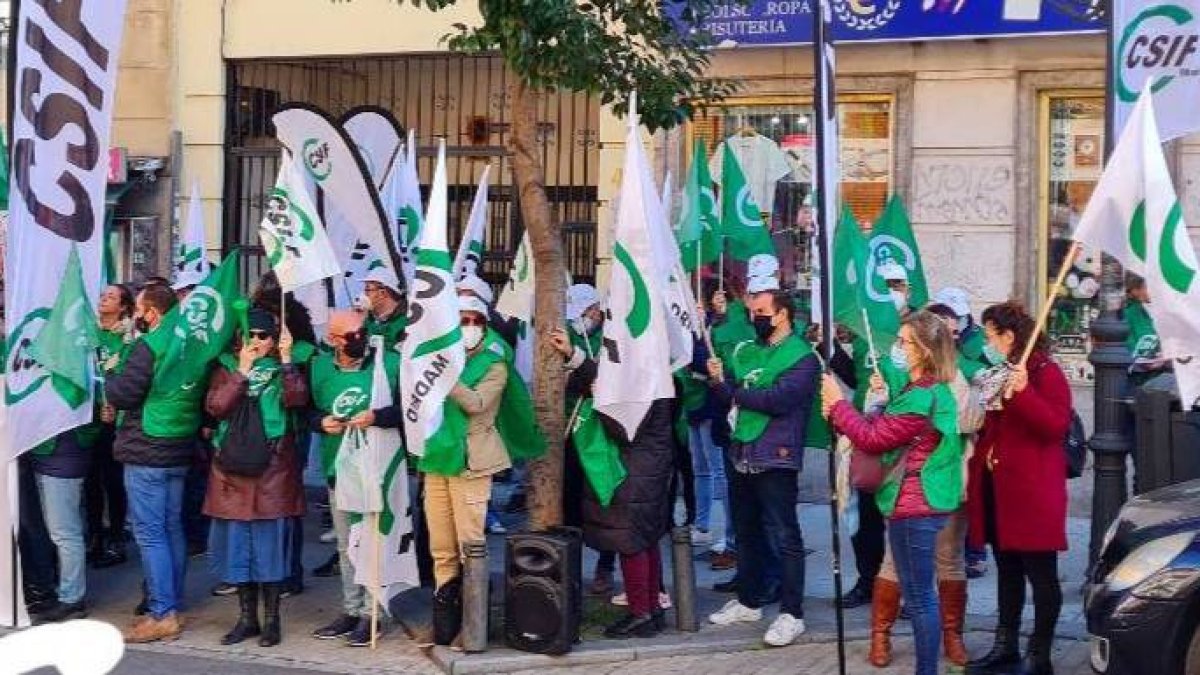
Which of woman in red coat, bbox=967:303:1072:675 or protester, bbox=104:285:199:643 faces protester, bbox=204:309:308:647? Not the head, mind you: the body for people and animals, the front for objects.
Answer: the woman in red coat

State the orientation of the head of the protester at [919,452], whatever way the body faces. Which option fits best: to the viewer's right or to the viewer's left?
to the viewer's left

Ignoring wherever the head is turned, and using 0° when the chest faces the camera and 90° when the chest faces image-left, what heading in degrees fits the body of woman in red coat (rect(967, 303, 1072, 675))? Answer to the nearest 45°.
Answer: approximately 90°

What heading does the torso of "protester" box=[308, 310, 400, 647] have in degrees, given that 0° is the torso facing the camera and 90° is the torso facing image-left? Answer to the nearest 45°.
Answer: approximately 0°

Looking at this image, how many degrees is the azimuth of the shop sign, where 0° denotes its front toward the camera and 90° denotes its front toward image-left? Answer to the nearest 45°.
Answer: approximately 0°

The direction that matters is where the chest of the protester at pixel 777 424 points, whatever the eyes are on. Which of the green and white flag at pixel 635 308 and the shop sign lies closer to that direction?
the green and white flag

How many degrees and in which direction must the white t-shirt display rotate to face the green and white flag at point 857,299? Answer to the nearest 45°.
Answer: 0° — it already faces it
